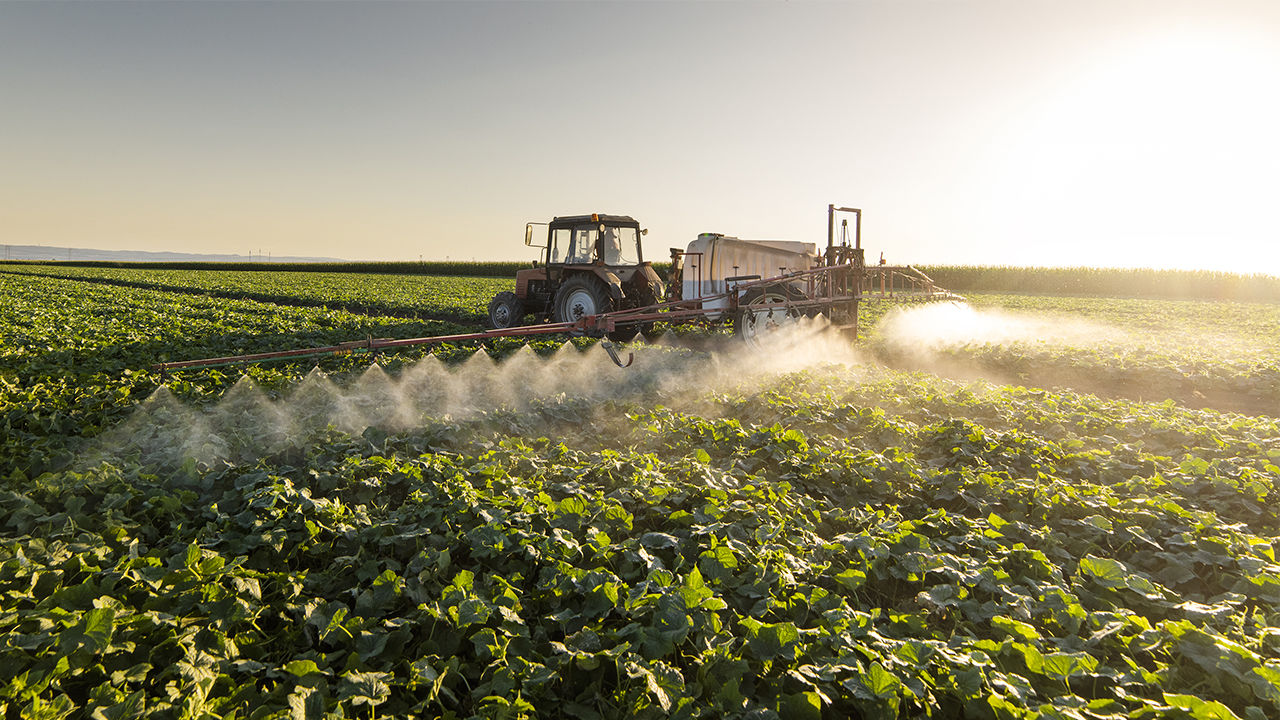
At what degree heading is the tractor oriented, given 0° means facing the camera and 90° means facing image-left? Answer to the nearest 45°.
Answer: approximately 135°
